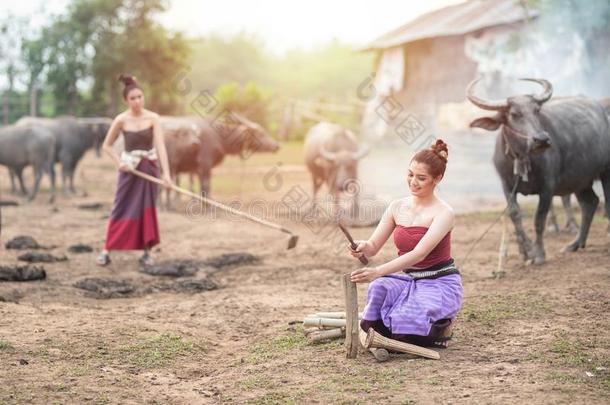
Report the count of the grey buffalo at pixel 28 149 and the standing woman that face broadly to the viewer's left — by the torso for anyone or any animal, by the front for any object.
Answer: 1

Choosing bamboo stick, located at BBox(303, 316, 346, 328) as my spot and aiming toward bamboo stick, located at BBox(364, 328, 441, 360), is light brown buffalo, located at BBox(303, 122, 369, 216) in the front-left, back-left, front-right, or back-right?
back-left

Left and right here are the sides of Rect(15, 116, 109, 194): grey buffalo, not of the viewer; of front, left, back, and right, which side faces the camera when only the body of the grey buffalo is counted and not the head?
right

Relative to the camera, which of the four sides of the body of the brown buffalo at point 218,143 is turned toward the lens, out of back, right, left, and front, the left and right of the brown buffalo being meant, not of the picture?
right

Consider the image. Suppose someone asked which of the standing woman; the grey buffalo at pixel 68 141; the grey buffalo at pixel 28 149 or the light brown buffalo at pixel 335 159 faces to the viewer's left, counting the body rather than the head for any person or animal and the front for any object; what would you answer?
the grey buffalo at pixel 28 149

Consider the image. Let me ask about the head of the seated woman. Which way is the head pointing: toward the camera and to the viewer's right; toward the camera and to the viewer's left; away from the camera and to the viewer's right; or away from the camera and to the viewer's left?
toward the camera and to the viewer's left

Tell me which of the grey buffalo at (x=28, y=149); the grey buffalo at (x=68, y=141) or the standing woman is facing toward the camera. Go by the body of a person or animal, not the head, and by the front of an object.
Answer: the standing woman

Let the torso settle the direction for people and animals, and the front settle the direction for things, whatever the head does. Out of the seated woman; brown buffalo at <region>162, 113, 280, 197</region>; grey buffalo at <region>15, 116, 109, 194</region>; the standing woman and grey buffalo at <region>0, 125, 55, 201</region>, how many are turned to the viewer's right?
2

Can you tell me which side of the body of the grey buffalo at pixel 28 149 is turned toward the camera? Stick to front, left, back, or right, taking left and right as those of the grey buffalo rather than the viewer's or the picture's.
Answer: left

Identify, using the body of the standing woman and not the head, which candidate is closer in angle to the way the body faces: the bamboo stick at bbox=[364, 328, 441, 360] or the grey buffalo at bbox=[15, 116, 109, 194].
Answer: the bamboo stick

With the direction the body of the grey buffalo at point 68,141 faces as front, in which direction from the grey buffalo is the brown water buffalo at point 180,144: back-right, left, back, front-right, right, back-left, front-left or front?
front-right

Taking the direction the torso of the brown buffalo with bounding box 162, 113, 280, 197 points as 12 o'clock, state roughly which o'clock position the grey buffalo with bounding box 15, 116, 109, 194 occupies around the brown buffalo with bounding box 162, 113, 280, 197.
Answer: the grey buffalo with bounding box 15, 116, 109, 194 is roughly at 7 o'clock from the brown buffalo with bounding box 162, 113, 280, 197.

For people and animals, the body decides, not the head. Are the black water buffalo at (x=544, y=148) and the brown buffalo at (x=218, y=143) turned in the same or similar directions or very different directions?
very different directions

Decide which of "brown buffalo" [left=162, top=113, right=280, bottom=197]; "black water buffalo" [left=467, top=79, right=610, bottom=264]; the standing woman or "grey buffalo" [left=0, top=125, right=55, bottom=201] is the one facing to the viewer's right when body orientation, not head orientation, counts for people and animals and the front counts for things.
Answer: "brown buffalo" [left=162, top=113, right=280, bottom=197]

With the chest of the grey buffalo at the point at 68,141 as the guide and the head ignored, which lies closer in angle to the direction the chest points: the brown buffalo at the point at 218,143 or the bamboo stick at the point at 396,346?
the brown buffalo
